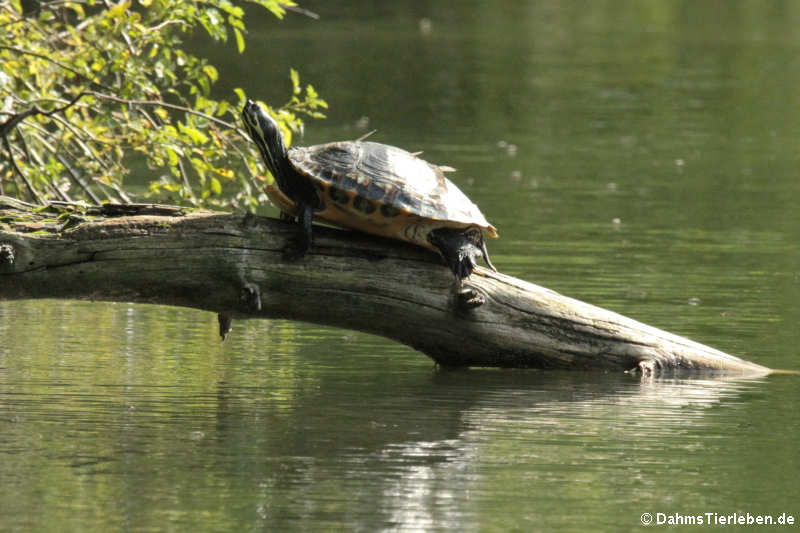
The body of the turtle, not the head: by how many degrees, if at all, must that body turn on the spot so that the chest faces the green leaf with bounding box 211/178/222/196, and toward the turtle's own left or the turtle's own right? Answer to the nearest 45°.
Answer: approximately 45° to the turtle's own right

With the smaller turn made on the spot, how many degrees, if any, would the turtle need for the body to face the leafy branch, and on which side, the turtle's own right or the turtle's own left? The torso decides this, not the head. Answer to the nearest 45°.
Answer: approximately 45° to the turtle's own right

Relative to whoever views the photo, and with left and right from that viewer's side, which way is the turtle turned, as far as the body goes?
facing to the left of the viewer
